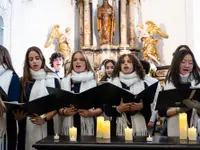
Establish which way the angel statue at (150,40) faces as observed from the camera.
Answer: facing the viewer and to the left of the viewer

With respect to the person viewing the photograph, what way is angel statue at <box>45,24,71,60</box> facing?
facing the viewer and to the right of the viewer

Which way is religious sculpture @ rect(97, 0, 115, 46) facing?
toward the camera

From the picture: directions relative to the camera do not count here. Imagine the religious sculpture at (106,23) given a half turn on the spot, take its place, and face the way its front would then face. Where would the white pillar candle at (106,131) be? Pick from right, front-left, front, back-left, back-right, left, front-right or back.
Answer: back

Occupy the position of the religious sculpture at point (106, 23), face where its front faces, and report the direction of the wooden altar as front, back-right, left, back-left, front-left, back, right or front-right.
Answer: front

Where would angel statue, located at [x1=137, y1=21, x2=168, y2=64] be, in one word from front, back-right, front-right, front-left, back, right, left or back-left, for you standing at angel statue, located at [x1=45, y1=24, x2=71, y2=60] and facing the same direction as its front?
front-left

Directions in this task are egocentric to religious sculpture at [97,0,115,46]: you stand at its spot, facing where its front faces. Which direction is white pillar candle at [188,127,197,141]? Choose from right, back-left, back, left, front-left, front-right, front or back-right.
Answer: front

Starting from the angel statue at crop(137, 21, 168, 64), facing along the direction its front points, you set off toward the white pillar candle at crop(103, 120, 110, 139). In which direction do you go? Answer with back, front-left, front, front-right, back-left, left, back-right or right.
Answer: front-left

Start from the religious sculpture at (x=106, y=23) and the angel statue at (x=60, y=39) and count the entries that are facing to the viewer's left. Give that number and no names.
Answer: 0

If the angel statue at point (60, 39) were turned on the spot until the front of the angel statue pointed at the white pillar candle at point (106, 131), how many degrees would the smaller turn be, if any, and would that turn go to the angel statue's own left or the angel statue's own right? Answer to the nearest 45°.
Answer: approximately 45° to the angel statue's own right
